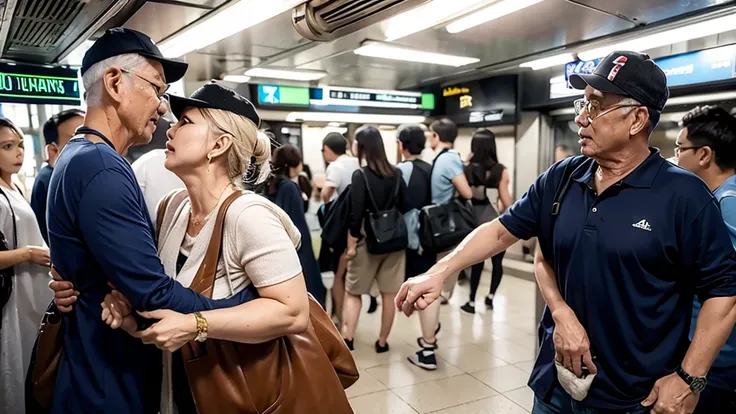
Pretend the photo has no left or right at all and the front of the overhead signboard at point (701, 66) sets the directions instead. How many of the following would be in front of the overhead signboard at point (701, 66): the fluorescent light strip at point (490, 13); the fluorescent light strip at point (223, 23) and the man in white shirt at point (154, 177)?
3

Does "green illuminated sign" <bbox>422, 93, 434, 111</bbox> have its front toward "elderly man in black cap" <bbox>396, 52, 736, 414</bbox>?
yes

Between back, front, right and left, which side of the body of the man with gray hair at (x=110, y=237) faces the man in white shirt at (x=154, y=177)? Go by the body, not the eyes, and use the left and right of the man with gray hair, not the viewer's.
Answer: left

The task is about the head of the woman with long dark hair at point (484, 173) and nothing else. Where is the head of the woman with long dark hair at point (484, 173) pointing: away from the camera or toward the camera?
away from the camera

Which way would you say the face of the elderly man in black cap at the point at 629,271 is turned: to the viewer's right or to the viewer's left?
to the viewer's left

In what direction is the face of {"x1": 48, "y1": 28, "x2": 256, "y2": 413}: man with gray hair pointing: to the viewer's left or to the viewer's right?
to the viewer's right

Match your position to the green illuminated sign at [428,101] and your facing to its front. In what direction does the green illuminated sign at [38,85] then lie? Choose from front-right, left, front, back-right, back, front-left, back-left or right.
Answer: front-right

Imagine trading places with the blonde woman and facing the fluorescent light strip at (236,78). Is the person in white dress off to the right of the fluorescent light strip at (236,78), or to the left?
left

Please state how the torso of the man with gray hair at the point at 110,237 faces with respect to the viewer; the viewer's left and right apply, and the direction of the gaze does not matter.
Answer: facing to the right of the viewer

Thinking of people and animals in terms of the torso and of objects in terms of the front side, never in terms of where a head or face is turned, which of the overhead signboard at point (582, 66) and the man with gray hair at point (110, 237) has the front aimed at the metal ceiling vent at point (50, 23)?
the overhead signboard
